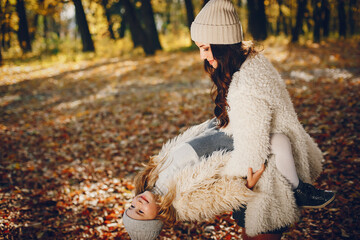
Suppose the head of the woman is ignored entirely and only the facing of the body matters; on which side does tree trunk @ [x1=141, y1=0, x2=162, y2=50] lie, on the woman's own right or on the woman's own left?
on the woman's own right

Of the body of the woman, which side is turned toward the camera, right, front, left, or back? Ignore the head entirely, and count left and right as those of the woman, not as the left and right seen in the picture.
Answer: left

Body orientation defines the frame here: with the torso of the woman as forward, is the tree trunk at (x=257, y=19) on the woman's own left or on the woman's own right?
on the woman's own right
